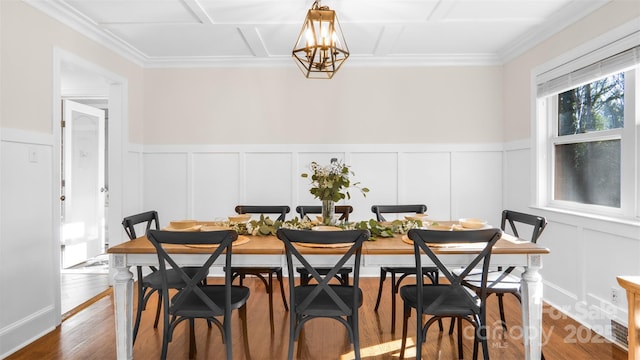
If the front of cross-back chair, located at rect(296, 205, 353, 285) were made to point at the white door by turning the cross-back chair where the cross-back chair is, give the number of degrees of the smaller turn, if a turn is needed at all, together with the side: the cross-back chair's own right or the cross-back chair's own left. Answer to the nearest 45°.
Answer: approximately 135° to the cross-back chair's own right

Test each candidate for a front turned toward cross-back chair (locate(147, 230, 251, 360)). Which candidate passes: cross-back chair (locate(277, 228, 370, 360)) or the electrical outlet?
the electrical outlet

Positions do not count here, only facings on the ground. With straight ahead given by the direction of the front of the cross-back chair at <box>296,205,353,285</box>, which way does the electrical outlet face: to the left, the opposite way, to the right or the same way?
to the right

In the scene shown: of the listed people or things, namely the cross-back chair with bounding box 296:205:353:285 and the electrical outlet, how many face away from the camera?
0

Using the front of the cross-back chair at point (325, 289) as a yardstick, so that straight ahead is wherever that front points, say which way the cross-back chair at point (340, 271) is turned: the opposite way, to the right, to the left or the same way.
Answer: the opposite way

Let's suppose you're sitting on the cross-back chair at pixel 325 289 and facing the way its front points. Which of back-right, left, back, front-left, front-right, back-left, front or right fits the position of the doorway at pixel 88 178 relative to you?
front-left

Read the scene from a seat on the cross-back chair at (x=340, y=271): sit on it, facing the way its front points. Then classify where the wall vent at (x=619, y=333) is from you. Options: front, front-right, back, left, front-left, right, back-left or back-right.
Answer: left

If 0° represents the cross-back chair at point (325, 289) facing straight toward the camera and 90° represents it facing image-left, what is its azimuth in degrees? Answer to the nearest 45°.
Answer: approximately 180°

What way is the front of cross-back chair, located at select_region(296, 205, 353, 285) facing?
toward the camera

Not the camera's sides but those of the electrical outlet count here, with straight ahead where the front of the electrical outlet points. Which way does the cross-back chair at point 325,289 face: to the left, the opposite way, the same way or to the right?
to the right

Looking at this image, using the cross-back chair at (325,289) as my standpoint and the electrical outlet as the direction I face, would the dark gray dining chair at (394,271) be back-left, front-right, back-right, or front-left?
front-left

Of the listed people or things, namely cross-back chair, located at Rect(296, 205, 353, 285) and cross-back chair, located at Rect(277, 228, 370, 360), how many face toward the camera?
1

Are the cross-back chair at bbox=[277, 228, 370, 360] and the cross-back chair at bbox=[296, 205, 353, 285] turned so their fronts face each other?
yes

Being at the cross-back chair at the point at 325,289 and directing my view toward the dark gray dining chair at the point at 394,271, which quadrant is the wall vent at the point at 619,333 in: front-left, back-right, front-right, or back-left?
front-right

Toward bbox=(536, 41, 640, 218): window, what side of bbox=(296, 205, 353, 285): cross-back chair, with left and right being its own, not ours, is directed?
left

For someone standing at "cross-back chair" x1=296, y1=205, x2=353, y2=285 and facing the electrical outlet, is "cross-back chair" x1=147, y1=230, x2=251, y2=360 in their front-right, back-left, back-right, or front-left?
back-right

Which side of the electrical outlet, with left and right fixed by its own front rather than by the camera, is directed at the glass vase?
front

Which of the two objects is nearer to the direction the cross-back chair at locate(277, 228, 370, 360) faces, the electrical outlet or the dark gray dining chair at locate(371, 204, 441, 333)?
the dark gray dining chair

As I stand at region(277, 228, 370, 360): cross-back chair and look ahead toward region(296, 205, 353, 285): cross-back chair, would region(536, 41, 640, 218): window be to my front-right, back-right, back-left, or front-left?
front-right

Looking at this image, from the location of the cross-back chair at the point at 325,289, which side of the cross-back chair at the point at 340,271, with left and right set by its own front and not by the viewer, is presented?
front
